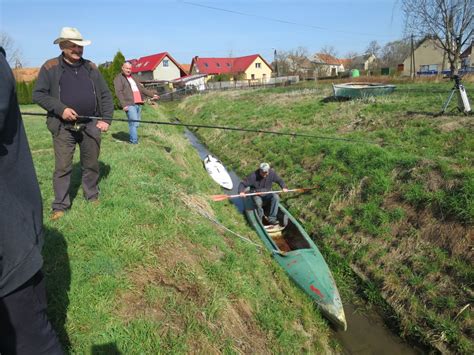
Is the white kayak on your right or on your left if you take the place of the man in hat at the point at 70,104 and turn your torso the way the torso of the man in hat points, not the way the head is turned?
on your left

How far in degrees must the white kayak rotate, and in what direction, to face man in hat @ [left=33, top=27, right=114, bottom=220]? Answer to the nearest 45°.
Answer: approximately 45° to its right

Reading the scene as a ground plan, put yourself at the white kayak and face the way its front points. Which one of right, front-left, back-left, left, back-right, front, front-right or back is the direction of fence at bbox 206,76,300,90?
back-left

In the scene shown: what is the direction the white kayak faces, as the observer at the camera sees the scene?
facing the viewer and to the right of the viewer

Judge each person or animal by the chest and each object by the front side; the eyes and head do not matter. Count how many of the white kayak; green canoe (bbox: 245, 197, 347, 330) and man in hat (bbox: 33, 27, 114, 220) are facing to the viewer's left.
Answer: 0

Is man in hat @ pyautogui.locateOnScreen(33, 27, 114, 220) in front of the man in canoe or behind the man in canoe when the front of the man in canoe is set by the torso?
in front

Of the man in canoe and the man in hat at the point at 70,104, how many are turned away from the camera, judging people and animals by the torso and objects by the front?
0

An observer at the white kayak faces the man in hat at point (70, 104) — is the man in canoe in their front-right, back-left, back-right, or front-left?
front-left

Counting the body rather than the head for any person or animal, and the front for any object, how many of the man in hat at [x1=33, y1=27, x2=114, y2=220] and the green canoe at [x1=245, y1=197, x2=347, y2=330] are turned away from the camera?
0

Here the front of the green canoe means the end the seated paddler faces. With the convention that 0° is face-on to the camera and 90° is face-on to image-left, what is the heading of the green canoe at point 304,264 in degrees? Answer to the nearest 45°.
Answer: approximately 315°

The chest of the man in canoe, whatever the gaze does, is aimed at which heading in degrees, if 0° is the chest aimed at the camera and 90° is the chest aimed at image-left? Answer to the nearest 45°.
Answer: approximately 0°

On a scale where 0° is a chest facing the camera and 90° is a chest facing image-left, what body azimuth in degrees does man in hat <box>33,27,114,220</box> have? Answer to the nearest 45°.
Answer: approximately 315°

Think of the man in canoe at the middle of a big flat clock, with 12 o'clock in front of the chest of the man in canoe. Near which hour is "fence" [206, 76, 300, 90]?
The fence is roughly at 6 o'clock from the man in canoe.
